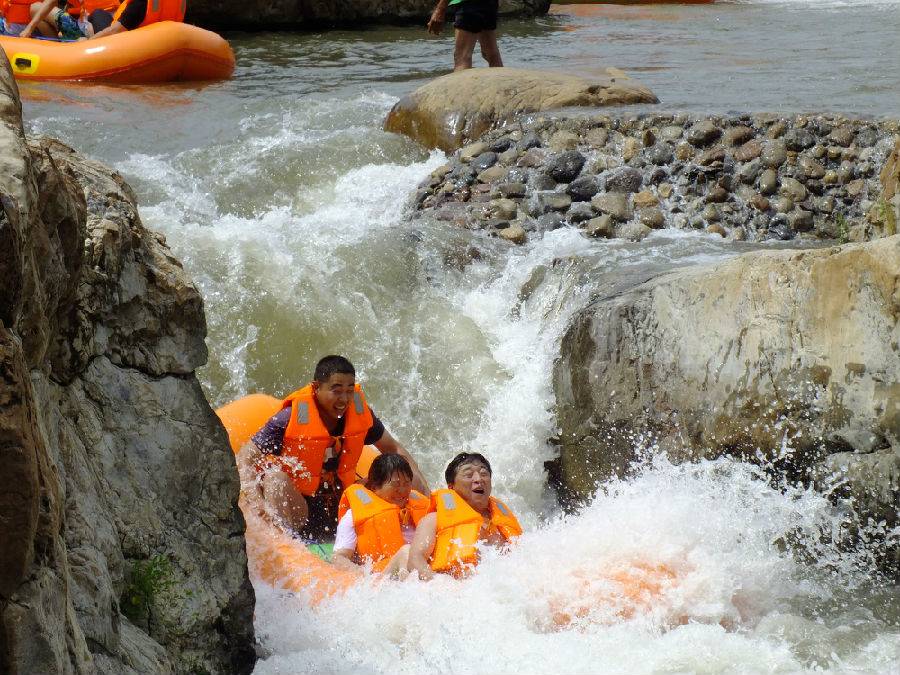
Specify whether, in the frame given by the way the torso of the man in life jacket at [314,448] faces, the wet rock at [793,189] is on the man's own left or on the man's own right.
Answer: on the man's own left

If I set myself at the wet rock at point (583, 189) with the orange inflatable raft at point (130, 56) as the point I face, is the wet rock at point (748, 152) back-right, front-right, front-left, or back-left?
back-right

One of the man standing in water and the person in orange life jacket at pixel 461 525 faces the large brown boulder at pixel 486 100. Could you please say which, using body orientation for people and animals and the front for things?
the man standing in water

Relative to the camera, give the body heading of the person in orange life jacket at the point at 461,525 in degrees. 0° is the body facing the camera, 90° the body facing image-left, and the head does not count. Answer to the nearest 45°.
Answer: approximately 315°

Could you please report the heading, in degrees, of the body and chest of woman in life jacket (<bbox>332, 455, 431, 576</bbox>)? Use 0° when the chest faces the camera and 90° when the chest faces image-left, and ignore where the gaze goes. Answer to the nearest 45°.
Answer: approximately 315°

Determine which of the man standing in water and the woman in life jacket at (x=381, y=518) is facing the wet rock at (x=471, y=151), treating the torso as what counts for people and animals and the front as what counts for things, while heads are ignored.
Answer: the man standing in water
